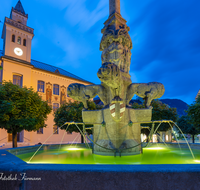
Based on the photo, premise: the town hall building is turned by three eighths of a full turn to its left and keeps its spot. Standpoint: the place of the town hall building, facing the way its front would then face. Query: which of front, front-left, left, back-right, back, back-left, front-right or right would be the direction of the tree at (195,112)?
back-right

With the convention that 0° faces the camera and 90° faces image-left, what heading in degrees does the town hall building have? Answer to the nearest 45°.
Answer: approximately 315°

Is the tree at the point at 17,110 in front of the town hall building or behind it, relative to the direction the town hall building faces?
in front

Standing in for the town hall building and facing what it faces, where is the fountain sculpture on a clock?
The fountain sculpture is roughly at 1 o'clock from the town hall building.
